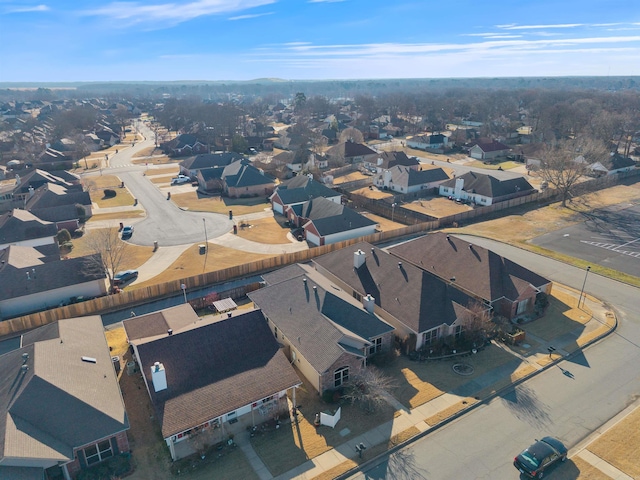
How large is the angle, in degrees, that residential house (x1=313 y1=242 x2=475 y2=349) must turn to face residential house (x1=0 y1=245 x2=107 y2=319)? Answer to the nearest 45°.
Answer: approximately 135° to its right

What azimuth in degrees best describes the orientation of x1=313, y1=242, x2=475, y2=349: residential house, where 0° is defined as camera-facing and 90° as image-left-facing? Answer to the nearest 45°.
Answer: approximately 315°

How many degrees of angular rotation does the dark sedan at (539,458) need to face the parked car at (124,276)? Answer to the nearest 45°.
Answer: approximately 135° to its left

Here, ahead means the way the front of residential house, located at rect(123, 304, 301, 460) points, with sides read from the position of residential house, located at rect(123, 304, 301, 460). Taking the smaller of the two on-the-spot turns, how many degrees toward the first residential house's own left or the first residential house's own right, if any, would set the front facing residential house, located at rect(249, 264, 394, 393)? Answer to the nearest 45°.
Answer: approximately 45° to the first residential house's own left

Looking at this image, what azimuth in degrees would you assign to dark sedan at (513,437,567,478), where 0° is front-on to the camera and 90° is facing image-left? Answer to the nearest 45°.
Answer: approximately 225°

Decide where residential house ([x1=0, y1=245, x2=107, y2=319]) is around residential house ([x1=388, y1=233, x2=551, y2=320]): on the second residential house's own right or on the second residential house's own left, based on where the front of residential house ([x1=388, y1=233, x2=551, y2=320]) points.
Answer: on the second residential house's own right

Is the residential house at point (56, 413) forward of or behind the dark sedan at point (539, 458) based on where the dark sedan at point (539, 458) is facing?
behind

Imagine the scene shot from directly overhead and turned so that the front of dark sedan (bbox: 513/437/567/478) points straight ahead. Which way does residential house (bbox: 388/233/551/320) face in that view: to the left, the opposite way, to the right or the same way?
to the right
